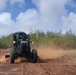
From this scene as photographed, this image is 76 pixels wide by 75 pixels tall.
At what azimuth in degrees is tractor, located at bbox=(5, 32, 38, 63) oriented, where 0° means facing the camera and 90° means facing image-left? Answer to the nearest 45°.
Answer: approximately 0°
